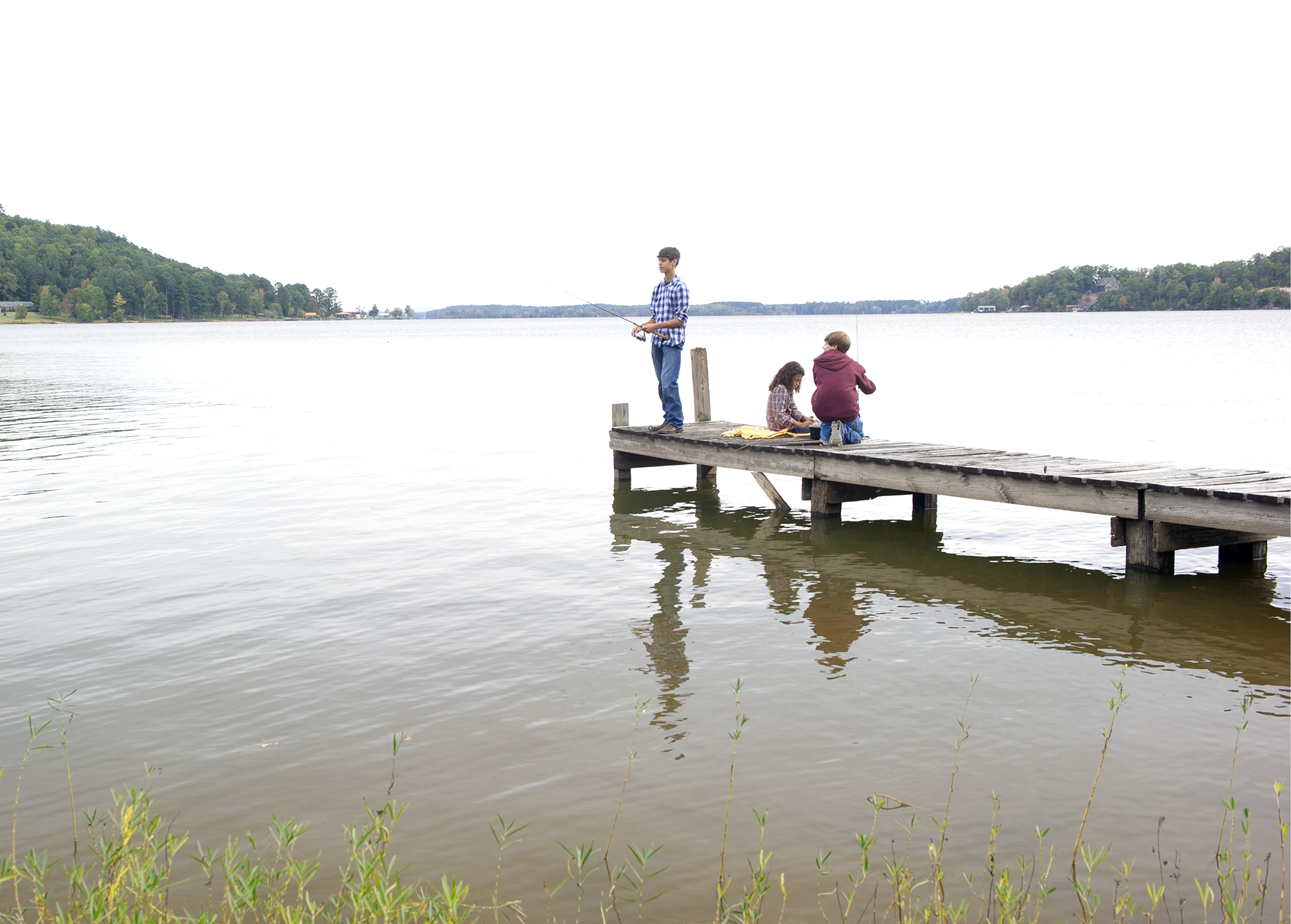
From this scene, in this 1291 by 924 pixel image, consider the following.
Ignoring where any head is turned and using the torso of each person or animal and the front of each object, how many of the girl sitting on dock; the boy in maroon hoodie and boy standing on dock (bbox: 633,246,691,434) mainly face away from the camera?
1

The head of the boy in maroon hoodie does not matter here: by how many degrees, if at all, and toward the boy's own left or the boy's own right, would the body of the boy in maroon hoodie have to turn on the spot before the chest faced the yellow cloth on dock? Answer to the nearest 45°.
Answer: approximately 45° to the boy's own left

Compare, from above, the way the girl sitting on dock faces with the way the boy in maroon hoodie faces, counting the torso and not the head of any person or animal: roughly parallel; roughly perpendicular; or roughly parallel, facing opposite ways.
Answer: roughly perpendicular

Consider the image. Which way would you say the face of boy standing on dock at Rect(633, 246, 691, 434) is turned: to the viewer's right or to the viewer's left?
to the viewer's left

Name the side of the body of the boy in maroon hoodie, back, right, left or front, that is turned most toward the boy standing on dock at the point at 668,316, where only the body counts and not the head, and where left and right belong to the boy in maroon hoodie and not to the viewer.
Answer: left

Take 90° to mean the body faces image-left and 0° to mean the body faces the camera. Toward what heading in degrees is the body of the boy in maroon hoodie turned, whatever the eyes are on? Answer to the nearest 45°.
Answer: approximately 180°

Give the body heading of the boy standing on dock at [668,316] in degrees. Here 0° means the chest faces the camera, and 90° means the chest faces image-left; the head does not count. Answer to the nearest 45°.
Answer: approximately 45°

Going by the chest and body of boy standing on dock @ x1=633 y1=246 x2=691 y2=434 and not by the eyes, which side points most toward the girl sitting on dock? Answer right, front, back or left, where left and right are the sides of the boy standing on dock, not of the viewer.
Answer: back
